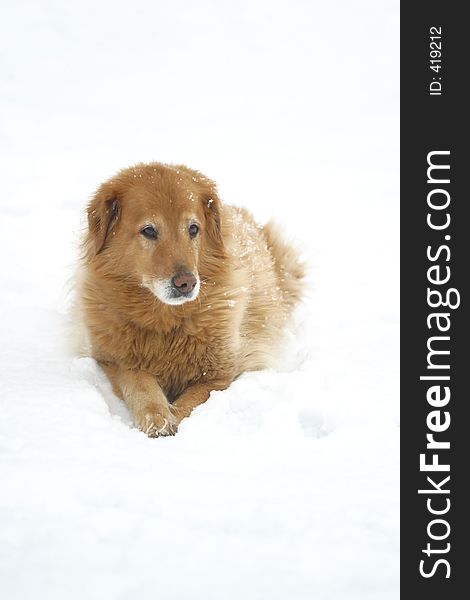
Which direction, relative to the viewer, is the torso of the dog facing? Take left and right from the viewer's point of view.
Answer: facing the viewer and to the left of the viewer
